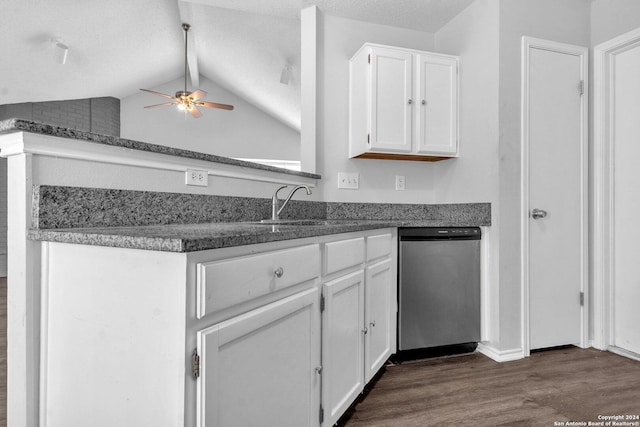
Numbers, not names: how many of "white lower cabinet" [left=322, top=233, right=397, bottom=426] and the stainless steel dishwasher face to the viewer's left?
0

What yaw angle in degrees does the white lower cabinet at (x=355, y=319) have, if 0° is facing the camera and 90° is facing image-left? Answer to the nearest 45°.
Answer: approximately 315°

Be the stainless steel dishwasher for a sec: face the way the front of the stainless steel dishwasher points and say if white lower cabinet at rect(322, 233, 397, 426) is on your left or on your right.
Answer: on your right

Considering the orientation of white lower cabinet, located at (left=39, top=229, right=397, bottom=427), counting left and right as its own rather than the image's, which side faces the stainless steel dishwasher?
left

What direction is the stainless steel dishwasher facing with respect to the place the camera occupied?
facing the viewer and to the right of the viewer

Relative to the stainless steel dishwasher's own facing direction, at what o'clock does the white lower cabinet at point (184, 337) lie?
The white lower cabinet is roughly at 2 o'clock from the stainless steel dishwasher.

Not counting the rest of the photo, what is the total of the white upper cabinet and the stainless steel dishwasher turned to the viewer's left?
0

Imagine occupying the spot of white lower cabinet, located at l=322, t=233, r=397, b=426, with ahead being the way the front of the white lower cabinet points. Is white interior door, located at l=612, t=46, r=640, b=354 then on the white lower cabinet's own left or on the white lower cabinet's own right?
on the white lower cabinet's own left

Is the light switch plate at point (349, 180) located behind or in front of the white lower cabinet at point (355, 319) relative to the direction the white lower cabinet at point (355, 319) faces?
behind

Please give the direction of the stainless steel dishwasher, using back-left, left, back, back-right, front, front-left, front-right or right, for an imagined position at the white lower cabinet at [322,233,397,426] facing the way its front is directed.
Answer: left
